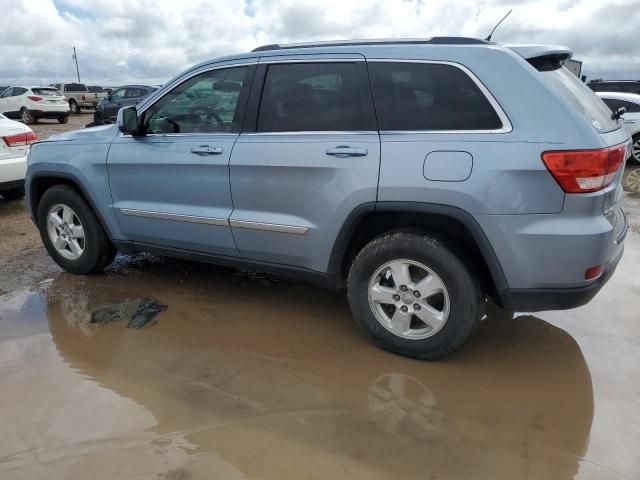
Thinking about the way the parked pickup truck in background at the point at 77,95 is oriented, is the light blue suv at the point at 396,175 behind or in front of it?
behind

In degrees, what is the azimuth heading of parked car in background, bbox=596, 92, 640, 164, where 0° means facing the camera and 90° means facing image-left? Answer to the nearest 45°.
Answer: approximately 45°

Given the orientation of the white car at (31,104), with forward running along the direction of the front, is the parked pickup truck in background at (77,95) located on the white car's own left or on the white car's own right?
on the white car's own right

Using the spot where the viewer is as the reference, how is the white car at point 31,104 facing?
facing away from the viewer and to the left of the viewer

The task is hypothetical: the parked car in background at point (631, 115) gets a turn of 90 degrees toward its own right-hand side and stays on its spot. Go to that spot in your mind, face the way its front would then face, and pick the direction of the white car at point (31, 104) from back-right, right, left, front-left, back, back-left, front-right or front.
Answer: front-left

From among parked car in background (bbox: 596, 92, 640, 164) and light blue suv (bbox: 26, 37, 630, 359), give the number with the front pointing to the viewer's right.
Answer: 0

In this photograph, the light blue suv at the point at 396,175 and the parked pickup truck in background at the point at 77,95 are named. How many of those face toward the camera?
0

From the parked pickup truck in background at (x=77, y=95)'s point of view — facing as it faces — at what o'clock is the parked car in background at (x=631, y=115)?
the parked car in background at (x=631, y=115) is roughly at 7 o'clock from the parked pickup truck in background at (x=77, y=95).

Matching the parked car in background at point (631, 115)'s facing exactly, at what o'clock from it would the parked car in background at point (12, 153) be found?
the parked car in background at point (12, 153) is roughly at 12 o'clock from the parked car in background at point (631, 115).
